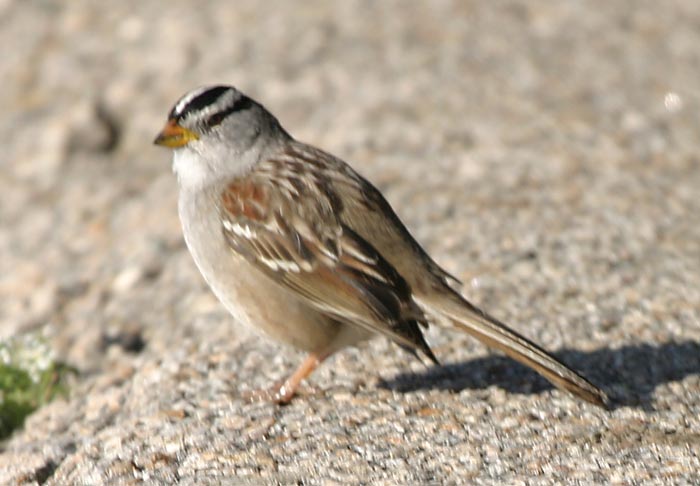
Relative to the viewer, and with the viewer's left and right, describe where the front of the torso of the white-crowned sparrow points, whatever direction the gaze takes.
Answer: facing to the left of the viewer

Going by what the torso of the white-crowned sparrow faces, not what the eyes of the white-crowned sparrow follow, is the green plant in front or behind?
in front
